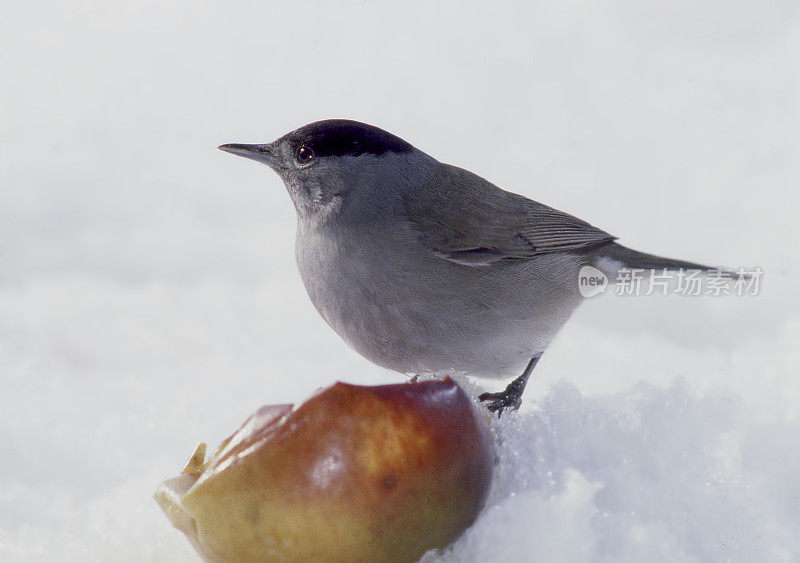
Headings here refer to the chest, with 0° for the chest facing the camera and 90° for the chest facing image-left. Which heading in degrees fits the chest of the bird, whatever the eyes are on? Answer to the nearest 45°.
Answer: approximately 90°
